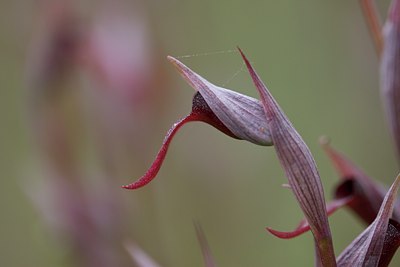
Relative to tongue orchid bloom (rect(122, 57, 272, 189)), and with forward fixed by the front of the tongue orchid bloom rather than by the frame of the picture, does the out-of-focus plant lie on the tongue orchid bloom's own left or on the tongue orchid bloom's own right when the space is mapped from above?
on the tongue orchid bloom's own right

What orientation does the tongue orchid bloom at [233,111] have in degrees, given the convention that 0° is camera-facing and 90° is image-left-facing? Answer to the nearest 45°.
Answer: approximately 90°
